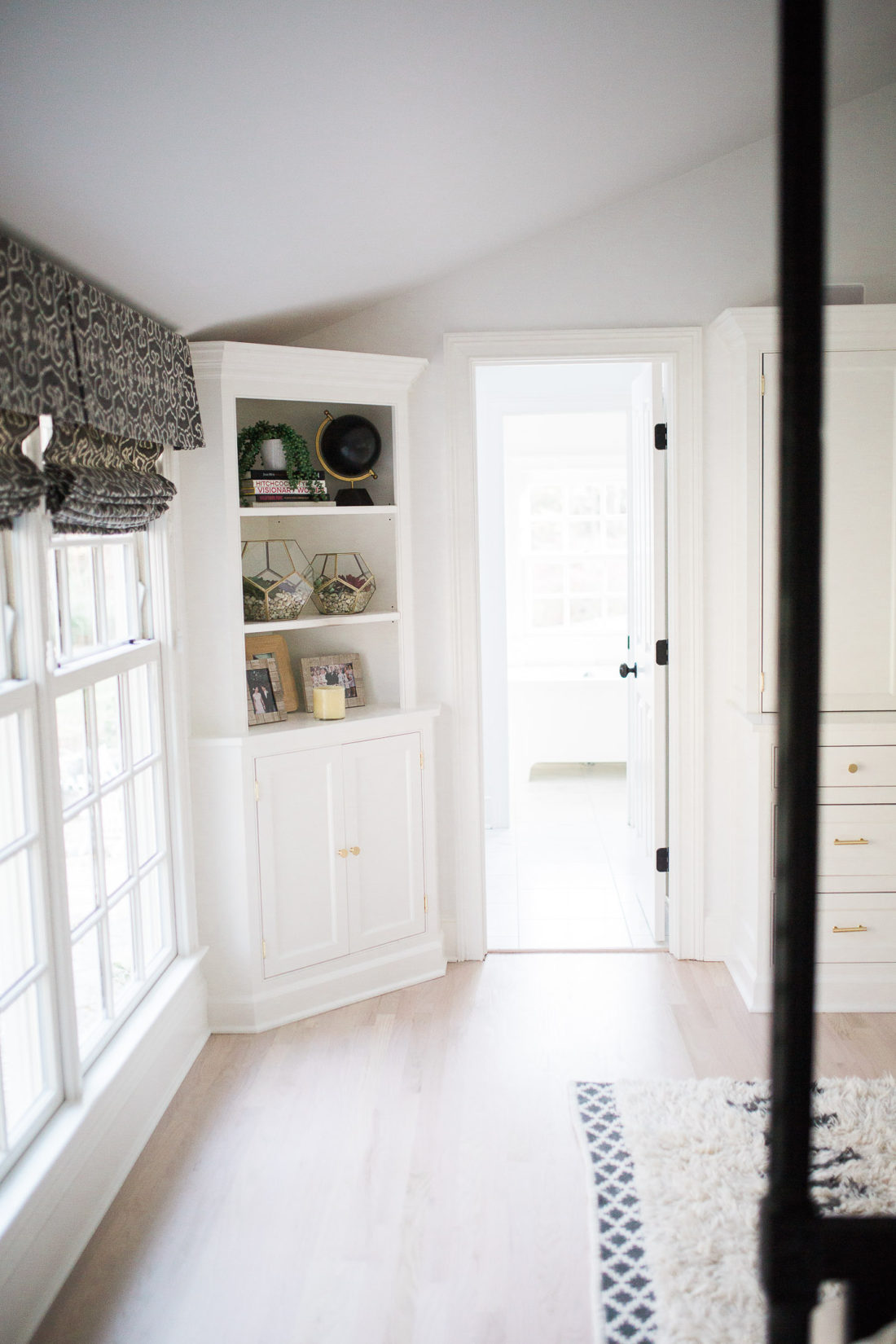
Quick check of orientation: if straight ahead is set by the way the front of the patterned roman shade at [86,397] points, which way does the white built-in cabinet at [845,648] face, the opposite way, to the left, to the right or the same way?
to the right

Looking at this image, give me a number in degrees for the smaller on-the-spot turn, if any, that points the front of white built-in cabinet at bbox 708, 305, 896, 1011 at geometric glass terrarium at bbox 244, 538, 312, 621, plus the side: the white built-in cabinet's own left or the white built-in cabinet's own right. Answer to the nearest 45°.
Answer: approximately 90° to the white built-in cabinet's own right

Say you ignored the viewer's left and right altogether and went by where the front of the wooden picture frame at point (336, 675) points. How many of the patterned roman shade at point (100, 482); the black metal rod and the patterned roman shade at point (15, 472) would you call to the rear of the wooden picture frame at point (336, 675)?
0

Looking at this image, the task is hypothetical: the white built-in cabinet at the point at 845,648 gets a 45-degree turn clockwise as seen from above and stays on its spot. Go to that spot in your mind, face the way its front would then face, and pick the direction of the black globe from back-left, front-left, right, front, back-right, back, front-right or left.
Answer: front-right

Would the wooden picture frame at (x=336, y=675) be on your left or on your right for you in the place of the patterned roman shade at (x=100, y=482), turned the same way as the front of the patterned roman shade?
on your left

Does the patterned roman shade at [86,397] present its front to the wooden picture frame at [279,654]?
no

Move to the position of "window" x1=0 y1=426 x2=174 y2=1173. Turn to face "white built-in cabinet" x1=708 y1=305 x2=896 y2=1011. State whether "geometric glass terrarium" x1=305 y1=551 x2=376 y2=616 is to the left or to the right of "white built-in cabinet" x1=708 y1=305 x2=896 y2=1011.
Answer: left

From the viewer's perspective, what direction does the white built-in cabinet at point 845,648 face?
toward the camera

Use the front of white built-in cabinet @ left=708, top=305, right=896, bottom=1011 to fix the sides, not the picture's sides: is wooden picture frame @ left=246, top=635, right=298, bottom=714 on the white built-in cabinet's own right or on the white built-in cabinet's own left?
on the white built-in cabinet's own right

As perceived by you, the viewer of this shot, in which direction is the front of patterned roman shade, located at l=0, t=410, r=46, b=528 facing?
facing the viewer and to the right of the viewer

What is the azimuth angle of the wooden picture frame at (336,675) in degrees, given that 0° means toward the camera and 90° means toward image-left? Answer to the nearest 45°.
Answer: approximately 0°

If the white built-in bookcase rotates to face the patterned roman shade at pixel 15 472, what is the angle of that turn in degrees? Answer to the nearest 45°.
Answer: approximately 45° to its right

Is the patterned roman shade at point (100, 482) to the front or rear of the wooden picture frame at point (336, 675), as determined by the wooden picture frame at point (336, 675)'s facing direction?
to the front

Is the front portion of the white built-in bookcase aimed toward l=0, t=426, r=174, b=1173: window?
no

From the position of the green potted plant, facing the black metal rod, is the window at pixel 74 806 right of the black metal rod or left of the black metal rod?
right

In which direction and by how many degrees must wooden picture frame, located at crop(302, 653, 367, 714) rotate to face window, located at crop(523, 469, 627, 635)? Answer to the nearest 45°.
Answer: approximately 135° to its left

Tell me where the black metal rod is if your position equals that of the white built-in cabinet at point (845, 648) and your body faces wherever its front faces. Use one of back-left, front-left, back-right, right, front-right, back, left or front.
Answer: front

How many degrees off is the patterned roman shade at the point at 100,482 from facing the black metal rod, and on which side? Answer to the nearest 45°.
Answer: approximately 45° to its right

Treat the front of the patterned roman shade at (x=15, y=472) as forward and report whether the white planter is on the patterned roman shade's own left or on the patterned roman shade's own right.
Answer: on the patterned roman shade's own left
